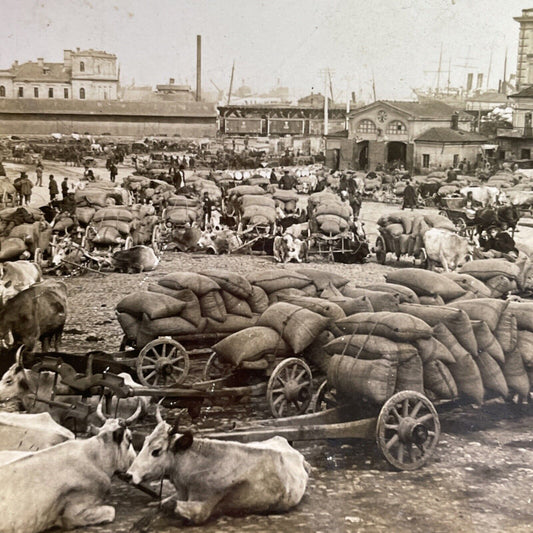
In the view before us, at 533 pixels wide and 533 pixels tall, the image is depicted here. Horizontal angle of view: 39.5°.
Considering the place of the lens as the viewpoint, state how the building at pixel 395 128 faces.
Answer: facing the viewer and to the left of the viewer

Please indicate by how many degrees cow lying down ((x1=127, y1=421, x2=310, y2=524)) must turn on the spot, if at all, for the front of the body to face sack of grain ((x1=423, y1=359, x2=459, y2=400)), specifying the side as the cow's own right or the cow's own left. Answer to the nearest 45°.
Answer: approximately 135° to the cow's own right

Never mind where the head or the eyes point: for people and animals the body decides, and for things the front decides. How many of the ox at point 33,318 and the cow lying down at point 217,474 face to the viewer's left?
2

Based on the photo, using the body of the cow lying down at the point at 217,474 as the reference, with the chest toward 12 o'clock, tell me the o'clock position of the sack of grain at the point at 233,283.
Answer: The sack of grain is roughly at 3 o'clock from the cow lying down.

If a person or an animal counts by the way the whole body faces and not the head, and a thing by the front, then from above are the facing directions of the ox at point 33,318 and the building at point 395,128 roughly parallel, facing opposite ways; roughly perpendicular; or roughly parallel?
roughly parallel

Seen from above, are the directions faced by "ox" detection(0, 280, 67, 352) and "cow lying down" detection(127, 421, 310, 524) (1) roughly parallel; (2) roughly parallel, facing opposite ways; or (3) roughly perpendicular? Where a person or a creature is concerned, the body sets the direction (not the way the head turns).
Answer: roughly parallel

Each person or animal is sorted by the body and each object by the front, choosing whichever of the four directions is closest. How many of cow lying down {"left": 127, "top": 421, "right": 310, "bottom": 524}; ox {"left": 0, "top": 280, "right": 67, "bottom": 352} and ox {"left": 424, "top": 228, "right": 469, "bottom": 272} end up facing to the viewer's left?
2

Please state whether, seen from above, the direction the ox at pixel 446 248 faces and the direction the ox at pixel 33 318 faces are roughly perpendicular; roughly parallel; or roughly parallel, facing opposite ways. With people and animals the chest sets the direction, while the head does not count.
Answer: roughly perpendicular

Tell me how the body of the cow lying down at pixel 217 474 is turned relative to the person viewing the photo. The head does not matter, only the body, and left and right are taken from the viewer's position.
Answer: facing to the left of the viewer

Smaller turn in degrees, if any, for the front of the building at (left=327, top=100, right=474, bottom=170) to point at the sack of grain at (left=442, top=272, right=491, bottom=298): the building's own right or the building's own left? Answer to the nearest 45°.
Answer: approximately 45° to the building's own left
